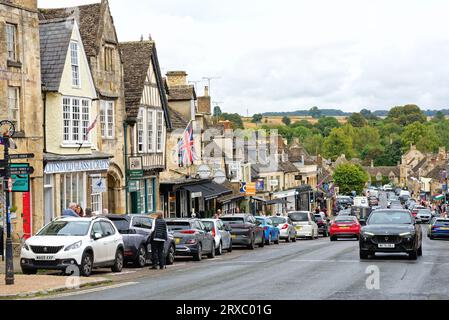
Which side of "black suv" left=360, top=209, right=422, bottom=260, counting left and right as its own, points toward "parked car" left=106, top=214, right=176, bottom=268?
right

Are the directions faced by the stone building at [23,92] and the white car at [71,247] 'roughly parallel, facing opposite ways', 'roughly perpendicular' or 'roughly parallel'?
roughly perpendicular
